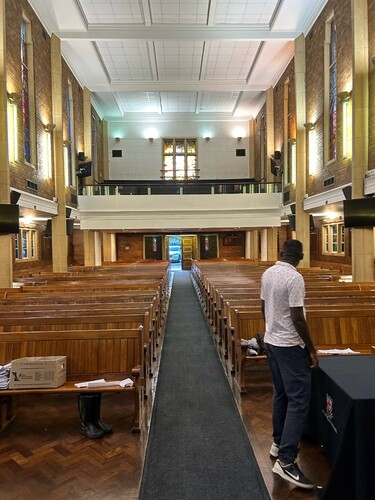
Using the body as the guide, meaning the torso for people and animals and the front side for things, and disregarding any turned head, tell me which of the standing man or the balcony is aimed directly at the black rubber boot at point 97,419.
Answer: the balcony

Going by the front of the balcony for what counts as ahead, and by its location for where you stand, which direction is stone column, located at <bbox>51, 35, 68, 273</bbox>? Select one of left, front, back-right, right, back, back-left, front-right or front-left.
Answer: front-right

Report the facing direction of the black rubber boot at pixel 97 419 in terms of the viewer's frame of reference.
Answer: facing the viewer and to the right of the viewer

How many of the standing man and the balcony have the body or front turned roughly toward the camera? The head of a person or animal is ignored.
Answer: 1

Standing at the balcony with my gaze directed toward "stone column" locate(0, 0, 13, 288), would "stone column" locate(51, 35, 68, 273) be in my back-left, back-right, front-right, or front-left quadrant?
front-right

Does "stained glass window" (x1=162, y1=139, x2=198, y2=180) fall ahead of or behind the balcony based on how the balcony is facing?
behind

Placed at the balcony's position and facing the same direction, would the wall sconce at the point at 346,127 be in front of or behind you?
in front

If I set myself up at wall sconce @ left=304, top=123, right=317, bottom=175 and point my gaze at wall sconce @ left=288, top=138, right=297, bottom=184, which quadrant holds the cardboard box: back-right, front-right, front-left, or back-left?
back-left

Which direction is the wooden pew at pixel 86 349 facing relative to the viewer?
toward the camera

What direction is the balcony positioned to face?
toward the camera

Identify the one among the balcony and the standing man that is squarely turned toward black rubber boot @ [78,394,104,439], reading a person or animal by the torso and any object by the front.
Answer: the balcony

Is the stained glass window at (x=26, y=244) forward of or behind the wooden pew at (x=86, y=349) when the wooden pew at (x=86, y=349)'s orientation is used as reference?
behind

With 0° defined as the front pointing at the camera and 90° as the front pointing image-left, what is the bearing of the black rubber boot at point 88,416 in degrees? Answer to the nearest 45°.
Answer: approximately 315°

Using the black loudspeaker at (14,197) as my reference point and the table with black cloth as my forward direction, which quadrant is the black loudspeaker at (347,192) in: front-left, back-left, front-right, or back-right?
front-left

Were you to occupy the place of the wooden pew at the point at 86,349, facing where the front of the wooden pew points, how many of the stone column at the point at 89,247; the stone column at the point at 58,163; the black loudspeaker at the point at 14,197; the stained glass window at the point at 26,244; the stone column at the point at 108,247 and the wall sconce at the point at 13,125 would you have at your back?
6

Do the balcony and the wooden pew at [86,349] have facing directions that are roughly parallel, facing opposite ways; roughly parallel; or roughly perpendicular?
roughly parallel

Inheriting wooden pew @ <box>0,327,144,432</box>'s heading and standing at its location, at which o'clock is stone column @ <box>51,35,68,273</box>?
The stone column is roughly at 6 o'clock from the wooden pew.

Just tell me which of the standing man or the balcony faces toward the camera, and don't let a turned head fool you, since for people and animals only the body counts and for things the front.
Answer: the balcony

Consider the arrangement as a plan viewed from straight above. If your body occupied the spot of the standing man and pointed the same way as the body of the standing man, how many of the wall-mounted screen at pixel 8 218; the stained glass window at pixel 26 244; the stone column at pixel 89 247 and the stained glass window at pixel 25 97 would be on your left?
4
